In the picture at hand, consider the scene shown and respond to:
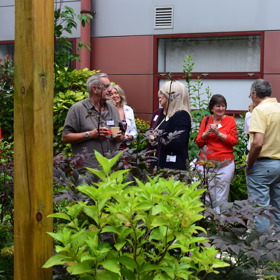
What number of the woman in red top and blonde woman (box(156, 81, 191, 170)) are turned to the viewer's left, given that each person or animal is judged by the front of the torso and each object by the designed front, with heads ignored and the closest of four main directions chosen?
1

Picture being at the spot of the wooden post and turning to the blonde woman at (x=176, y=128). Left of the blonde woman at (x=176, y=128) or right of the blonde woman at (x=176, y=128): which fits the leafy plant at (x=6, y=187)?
left

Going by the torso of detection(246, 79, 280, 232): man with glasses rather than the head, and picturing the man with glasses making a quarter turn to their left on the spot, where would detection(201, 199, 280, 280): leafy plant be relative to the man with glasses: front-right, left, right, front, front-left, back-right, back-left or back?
front-left

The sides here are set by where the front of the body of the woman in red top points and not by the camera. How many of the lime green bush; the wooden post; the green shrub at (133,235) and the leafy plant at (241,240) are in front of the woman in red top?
3

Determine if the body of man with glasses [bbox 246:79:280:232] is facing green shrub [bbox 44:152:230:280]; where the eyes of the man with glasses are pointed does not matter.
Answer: no

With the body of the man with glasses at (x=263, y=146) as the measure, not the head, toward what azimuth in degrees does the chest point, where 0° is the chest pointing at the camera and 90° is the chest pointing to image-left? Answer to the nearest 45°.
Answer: approximately 135°

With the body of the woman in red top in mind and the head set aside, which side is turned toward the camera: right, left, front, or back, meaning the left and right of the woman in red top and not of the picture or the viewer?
front

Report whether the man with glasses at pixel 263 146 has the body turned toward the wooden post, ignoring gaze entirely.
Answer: no

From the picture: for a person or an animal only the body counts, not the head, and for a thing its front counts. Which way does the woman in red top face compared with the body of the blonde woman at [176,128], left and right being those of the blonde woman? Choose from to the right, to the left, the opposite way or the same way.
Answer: to the left

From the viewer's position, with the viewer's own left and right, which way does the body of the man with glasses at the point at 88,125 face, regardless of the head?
facing the viewer and to the right of the viewer

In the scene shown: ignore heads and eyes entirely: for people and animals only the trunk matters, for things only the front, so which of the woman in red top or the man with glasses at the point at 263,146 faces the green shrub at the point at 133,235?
the woman in red top

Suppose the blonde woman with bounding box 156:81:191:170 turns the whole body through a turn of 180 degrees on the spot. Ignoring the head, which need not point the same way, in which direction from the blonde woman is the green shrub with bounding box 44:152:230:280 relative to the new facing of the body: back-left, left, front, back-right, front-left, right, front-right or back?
right

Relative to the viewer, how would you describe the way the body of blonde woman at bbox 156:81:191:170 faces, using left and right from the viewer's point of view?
facing to the left of the viewer

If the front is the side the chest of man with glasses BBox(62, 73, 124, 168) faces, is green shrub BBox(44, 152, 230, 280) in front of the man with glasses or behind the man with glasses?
in front
